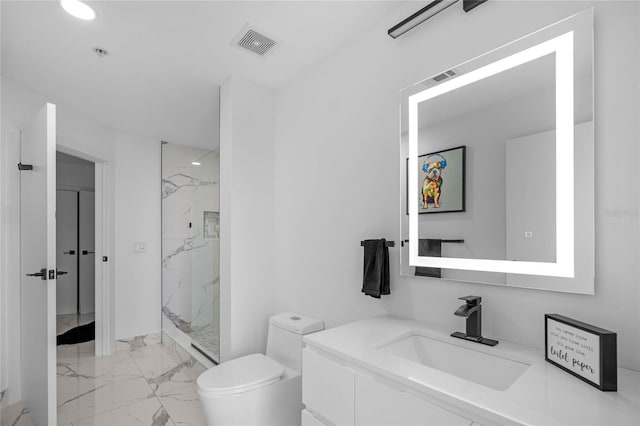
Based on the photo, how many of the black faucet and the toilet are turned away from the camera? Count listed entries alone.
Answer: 0

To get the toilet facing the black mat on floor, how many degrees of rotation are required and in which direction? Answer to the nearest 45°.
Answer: approximately 90° to its right

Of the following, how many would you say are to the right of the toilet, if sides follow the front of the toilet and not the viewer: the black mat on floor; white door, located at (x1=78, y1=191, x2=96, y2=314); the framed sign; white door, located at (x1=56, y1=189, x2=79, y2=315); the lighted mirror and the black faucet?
3

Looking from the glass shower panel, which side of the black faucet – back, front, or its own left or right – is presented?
right

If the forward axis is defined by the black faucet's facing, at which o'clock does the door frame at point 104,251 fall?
The door frame is roughly at 2 o'clock from the black faucet.

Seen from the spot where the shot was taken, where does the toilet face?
facing the viewer and to the left of the viewer

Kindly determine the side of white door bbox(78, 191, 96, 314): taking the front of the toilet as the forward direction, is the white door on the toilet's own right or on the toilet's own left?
on the toilet's own right

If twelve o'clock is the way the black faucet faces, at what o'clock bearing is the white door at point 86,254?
The white door is roughly at 2 o'clock from the black faucet.
